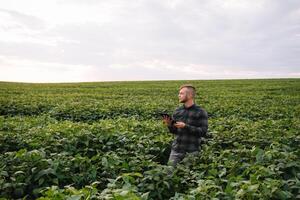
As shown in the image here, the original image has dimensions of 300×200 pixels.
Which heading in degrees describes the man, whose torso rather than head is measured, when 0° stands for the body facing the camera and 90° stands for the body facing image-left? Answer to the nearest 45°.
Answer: approximately 45°

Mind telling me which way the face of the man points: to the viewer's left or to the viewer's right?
to the viewer's left
